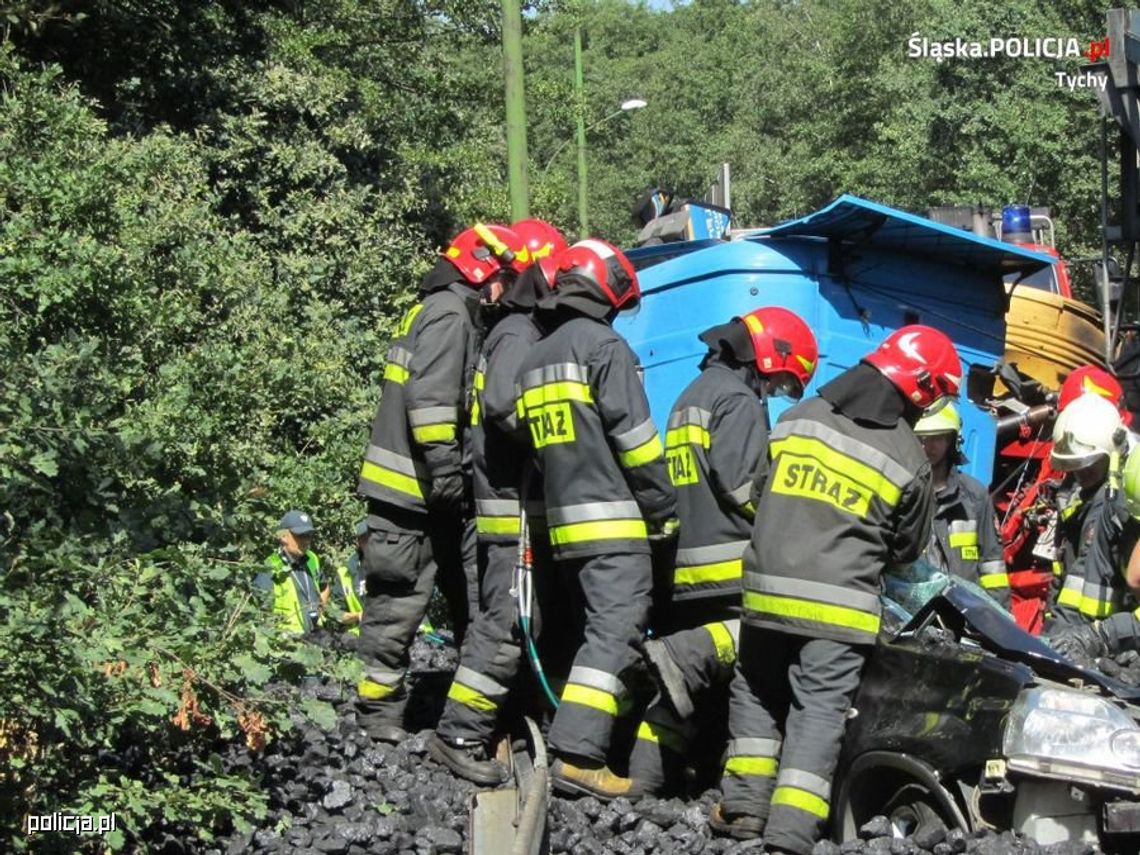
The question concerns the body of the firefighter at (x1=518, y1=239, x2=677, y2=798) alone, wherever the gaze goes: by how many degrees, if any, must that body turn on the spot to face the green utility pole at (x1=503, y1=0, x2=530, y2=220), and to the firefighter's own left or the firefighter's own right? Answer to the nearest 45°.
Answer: approximately 45° to the firefighter's own left

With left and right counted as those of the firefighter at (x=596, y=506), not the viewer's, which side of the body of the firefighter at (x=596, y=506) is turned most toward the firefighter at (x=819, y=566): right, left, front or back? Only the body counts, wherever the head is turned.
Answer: right

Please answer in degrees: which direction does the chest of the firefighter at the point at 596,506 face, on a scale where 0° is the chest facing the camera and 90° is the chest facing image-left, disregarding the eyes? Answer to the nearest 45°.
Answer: approximately 225°

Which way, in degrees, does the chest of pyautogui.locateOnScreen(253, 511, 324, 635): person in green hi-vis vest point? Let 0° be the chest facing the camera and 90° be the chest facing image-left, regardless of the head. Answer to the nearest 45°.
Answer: approximately 315°

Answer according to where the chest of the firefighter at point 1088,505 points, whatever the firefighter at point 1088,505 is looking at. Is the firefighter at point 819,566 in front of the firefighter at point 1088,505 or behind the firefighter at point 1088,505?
in front

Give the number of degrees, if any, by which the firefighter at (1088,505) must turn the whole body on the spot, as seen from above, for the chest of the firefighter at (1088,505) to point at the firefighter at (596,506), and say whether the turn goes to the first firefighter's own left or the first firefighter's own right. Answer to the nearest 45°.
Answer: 0° — they already face them

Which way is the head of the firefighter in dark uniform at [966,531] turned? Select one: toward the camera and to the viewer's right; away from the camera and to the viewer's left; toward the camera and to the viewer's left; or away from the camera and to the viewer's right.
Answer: toward the camera and to the viewer's left

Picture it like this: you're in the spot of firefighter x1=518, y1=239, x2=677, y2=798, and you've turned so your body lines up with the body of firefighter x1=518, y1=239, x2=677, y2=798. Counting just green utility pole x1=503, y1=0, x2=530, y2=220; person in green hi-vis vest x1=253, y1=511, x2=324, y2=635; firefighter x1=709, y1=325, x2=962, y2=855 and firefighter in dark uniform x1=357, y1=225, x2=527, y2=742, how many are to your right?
1

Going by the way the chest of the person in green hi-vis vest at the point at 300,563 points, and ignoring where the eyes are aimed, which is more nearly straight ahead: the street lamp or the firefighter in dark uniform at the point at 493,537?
the firefighter in dark uniform

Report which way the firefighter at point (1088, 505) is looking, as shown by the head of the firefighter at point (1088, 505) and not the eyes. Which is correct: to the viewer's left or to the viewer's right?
to the viewer's left

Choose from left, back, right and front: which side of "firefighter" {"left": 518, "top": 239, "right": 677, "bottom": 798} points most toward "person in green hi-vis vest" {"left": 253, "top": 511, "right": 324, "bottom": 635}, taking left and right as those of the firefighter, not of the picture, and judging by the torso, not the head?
left

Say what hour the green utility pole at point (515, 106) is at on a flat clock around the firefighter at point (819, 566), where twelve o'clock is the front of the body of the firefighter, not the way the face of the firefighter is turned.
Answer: The green utility pole is roughly at 10 o'clock from the firefighter.

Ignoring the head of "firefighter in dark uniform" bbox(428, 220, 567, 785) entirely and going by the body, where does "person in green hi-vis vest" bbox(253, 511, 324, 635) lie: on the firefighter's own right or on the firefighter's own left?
on the firefighter's own left

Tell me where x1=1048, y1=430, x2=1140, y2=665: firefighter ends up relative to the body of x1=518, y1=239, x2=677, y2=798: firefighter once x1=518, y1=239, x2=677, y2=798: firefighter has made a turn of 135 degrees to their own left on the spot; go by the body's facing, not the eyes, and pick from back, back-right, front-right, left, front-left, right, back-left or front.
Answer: back

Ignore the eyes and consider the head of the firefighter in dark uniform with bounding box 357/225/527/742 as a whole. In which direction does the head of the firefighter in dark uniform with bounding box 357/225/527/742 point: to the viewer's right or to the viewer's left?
to the viewer's right

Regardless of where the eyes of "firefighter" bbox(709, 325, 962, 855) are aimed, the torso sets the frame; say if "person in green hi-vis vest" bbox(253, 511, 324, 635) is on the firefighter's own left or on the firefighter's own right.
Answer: on the firefighter's own left

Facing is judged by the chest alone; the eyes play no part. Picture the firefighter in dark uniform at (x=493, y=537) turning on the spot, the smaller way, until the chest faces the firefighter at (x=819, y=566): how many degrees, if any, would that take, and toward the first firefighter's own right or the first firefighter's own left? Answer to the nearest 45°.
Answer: approximately 45° to the first firefighter's own right
